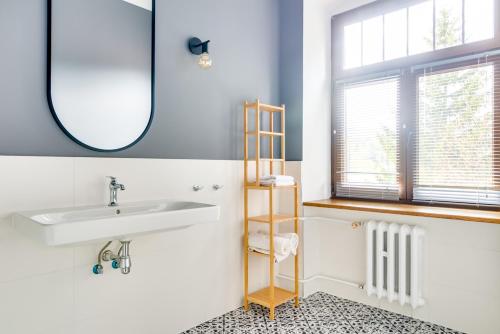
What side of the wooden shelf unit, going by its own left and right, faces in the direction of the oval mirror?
right

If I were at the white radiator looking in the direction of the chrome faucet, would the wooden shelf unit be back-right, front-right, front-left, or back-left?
front-right

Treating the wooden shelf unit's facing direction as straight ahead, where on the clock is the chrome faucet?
The chrome faucet is roughly at 3 o'clock from the wooden shelf unit.

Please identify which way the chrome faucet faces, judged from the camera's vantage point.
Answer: facing the viewer and to the right of the viewer

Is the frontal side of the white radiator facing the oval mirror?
yes

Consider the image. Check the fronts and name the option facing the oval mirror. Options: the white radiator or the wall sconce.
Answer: the white radiator

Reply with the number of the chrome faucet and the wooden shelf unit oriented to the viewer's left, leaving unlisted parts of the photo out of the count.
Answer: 0

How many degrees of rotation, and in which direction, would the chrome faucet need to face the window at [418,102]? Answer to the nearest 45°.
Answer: approximately 45° to its left

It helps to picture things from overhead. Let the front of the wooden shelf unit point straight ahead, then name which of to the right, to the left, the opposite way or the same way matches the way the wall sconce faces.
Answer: the same way

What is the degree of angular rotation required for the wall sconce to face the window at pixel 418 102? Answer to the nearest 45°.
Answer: approximately 45° to its left

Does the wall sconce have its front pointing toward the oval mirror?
no

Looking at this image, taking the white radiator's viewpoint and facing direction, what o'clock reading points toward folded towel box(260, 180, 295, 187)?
The folded towel is roughly at 1 o'clock from the white radiator.

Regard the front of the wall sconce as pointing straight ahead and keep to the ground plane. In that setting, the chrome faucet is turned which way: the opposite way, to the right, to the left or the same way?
the same way

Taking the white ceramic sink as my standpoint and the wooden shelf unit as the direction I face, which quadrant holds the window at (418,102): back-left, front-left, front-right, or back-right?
front-right
